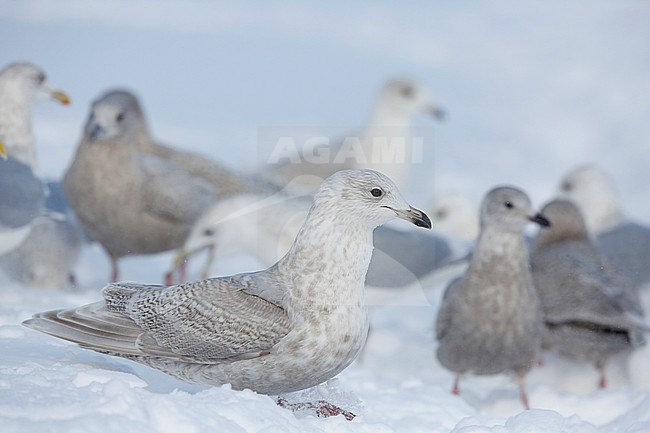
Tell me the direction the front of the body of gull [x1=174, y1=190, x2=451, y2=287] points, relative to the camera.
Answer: to the viewer's left

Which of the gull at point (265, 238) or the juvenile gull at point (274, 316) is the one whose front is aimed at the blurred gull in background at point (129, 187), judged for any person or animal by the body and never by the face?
the gull

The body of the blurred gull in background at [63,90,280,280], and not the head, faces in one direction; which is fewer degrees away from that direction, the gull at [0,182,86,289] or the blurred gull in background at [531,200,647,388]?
the gull

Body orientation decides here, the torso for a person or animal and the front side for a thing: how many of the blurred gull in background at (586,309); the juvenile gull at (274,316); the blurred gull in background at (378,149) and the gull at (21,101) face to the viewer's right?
3

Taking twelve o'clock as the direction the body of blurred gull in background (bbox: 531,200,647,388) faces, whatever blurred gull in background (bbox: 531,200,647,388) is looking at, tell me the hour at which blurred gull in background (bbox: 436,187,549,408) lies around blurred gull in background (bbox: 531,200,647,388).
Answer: blurred gull in background (bbox: 436,187,549,408) is roughly at 10 o'clock from blurred gull in background (bbox: 531,200,647,388).

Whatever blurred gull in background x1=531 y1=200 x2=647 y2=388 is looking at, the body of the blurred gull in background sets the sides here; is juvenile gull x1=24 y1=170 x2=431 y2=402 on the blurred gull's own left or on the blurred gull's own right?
on the blurred gull's own left

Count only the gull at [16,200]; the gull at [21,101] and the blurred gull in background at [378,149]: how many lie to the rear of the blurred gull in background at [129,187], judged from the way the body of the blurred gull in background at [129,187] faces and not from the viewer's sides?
1

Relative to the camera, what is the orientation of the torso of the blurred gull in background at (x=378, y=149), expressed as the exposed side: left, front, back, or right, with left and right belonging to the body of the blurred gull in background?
right

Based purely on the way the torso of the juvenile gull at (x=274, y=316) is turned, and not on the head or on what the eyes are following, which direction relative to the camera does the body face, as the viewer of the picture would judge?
to the viewer's right

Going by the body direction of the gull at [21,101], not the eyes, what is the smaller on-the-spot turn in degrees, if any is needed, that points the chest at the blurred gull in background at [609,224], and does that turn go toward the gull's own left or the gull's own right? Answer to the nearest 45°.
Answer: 0° — it already faces it
